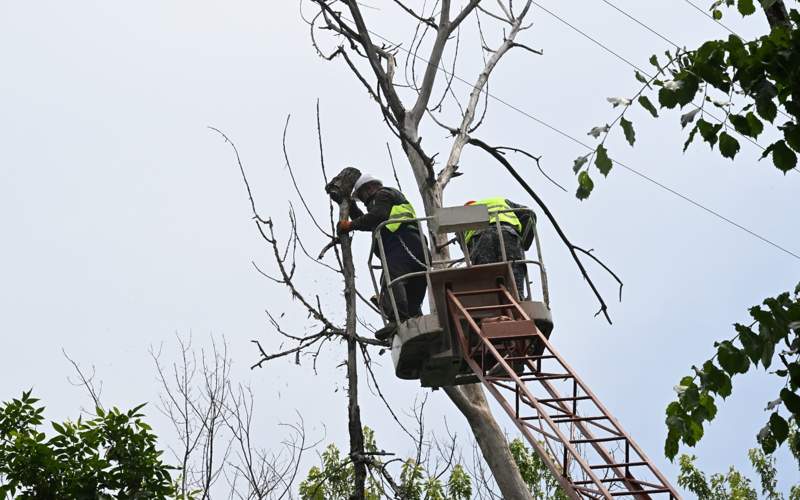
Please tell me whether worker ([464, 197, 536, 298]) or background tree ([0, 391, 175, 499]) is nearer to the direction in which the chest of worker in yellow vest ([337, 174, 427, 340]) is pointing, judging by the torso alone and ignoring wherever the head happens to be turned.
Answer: the background tree

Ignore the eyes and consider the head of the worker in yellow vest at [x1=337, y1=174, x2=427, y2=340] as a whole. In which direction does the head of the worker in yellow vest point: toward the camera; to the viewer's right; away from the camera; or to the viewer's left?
to the viewer's left

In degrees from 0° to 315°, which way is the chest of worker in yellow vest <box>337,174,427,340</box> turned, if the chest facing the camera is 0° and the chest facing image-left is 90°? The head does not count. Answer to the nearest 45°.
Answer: approximately 90°

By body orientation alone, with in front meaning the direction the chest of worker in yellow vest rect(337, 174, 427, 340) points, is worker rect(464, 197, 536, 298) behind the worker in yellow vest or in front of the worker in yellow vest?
behind

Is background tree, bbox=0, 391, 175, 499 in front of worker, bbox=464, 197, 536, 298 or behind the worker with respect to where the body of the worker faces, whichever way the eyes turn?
in front
